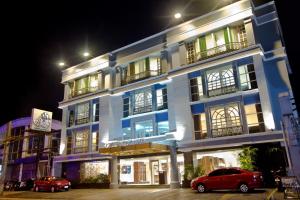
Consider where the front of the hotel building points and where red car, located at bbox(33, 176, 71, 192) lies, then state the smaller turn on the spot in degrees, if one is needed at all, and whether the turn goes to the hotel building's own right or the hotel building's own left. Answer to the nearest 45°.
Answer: approximately 45° to the hotel building's own right

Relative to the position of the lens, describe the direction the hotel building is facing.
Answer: facing the viewer and to the left of the viewer

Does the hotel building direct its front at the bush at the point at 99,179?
no

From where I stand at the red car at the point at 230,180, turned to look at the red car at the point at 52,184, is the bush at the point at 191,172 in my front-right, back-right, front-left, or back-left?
front-right
